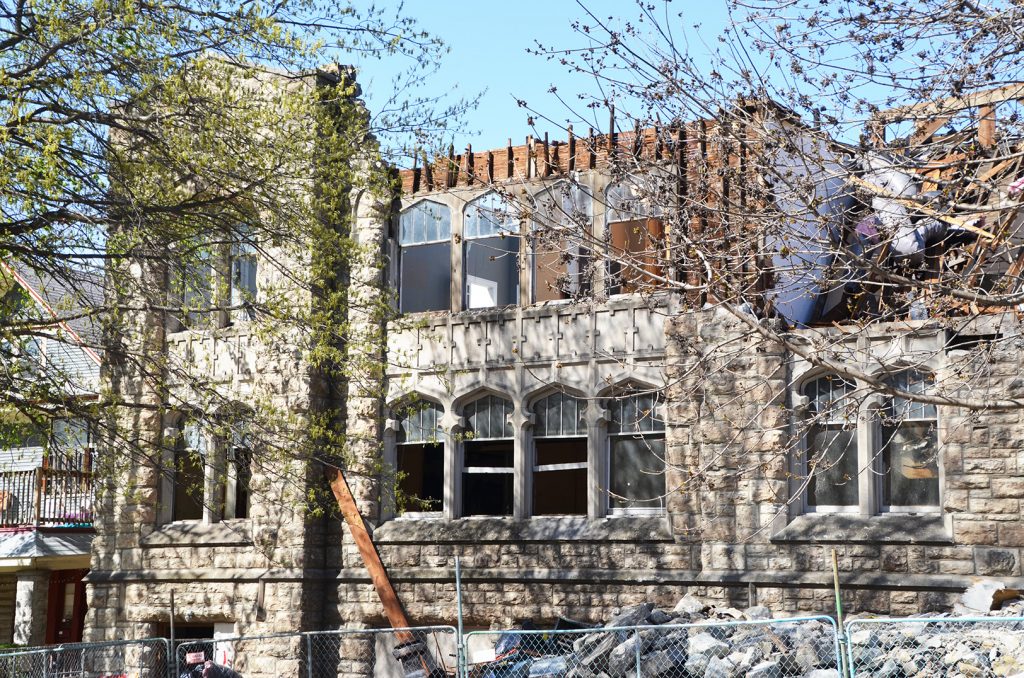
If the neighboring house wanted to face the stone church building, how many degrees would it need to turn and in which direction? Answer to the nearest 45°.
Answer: approximately 45° to its left

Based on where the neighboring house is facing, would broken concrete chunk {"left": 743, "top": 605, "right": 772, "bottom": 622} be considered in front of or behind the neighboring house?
in front

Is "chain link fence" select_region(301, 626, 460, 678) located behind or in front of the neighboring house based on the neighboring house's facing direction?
in front

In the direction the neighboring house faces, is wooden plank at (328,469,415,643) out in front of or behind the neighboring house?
in front

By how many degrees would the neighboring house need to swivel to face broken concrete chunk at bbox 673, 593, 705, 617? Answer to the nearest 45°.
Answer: approximately 45° to its left

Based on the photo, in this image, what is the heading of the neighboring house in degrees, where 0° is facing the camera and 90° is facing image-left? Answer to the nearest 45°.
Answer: approximately 0°

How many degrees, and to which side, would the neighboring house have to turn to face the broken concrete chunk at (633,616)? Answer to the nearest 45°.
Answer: approximately 45° to its left
